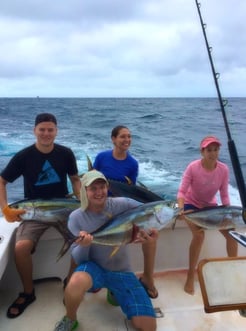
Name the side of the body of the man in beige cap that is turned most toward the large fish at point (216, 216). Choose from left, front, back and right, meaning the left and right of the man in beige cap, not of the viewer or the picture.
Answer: left

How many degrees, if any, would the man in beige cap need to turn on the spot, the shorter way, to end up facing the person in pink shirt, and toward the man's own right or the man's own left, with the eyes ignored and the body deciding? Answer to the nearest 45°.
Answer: approximately 135° to the man's own left

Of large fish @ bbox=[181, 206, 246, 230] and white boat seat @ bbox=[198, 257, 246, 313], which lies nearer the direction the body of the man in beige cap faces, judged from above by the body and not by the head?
the white boat seat

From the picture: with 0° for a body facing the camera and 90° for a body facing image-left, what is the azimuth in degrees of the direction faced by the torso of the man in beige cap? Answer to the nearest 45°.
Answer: approximately 0°

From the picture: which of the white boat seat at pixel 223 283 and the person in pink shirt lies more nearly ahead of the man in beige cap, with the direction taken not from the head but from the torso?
the white boat seat

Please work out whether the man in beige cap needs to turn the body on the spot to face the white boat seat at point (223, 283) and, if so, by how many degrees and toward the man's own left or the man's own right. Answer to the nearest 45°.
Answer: approximately 45° to the man's own left
